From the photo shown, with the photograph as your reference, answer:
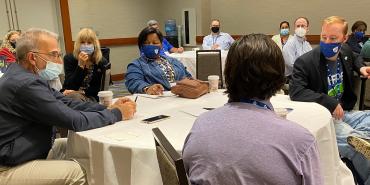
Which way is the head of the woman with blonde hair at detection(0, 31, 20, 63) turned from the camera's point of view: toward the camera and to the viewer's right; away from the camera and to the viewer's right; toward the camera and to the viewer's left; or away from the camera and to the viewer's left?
toward the camera and to the viewer's right

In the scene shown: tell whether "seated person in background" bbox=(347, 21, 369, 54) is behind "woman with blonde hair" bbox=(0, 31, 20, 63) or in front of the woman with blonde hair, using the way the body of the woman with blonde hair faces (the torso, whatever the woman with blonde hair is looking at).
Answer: in front

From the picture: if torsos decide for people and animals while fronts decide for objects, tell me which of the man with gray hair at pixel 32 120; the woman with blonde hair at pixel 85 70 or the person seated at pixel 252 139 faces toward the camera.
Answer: the woman with blonde hair

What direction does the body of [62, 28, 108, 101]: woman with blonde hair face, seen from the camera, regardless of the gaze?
toward the camera

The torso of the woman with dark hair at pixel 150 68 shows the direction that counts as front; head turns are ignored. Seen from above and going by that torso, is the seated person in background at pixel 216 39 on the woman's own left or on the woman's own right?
on the woman's own left

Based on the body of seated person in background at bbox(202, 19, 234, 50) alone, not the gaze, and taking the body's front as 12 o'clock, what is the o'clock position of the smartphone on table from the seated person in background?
The smartphone on table is roughly at 12 o'clock from the seated person in background.

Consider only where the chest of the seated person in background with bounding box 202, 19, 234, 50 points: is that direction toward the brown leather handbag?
yes

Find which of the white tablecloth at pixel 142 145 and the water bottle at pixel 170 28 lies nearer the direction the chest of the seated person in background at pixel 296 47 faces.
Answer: the white tablecloth

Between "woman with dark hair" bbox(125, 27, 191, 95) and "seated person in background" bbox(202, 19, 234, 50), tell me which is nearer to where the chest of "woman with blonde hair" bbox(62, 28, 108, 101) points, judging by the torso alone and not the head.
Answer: the woman with dark hair

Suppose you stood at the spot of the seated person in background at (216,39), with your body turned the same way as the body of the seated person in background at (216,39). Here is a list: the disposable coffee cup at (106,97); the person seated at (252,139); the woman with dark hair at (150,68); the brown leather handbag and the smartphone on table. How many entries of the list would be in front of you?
5

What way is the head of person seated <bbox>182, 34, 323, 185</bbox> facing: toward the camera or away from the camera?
away from the camera

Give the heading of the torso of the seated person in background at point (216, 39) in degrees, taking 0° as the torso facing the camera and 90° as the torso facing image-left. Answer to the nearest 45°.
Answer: approximately 0°

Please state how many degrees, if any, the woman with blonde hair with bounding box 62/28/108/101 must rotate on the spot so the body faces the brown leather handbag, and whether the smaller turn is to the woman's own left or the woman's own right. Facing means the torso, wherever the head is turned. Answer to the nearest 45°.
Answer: approximately 45° to the woman's own left

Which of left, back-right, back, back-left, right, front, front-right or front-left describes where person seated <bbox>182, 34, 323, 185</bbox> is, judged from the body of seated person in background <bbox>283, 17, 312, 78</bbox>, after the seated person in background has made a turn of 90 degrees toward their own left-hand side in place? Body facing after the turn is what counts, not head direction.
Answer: right

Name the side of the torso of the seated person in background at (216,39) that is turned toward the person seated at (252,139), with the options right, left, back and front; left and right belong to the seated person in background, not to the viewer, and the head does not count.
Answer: front

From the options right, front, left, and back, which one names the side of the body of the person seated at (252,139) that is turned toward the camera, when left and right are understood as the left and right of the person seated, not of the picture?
back

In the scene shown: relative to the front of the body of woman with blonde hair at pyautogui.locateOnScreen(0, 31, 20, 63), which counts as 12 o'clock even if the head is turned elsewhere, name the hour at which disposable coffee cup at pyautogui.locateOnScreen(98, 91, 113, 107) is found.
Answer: The disposable coffee cup is roughly at 1 o'clock from the woman with blonde hair.

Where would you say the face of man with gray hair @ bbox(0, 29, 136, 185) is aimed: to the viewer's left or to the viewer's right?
to the viewer's right

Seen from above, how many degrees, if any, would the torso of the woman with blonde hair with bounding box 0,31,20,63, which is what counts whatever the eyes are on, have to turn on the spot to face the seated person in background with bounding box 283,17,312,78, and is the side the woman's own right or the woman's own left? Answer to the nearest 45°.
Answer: approximately 45° to the woman's own left

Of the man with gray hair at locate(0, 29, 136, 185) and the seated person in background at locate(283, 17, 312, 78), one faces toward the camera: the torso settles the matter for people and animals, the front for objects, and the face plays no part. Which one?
the seated person in background

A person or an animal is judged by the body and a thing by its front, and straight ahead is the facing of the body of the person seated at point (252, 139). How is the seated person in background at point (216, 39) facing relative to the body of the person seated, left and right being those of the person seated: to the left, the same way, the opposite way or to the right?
the opposite way

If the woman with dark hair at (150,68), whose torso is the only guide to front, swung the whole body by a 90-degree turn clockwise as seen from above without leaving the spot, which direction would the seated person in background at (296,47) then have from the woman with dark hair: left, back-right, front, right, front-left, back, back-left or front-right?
back

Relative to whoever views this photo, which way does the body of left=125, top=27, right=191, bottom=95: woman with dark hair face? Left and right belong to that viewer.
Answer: facing the viewer and to the right of the viewer
